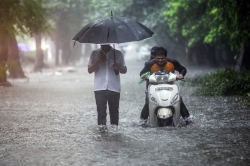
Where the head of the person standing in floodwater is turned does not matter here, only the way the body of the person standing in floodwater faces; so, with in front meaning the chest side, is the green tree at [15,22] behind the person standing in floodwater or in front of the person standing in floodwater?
behind

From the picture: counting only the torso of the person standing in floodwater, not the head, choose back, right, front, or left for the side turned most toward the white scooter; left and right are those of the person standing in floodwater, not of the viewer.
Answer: left

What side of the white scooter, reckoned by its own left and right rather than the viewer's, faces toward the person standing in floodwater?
right

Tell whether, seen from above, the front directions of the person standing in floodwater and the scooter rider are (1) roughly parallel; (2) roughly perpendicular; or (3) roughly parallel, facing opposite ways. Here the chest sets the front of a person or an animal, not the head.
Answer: roughly parallel

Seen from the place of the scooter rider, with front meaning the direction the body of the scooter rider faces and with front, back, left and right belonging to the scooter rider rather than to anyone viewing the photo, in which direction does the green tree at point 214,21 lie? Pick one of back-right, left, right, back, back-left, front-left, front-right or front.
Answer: back

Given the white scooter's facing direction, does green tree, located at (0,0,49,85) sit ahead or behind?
behind

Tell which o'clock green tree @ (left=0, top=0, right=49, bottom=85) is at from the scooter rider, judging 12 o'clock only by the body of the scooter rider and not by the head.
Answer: The green tree is roughly at 5 o'clock from the scooter rider.

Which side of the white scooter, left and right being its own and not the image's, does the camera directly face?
front

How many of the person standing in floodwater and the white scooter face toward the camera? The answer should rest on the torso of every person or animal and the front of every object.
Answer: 2

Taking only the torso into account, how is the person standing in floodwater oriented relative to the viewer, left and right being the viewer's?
facing the viewer
